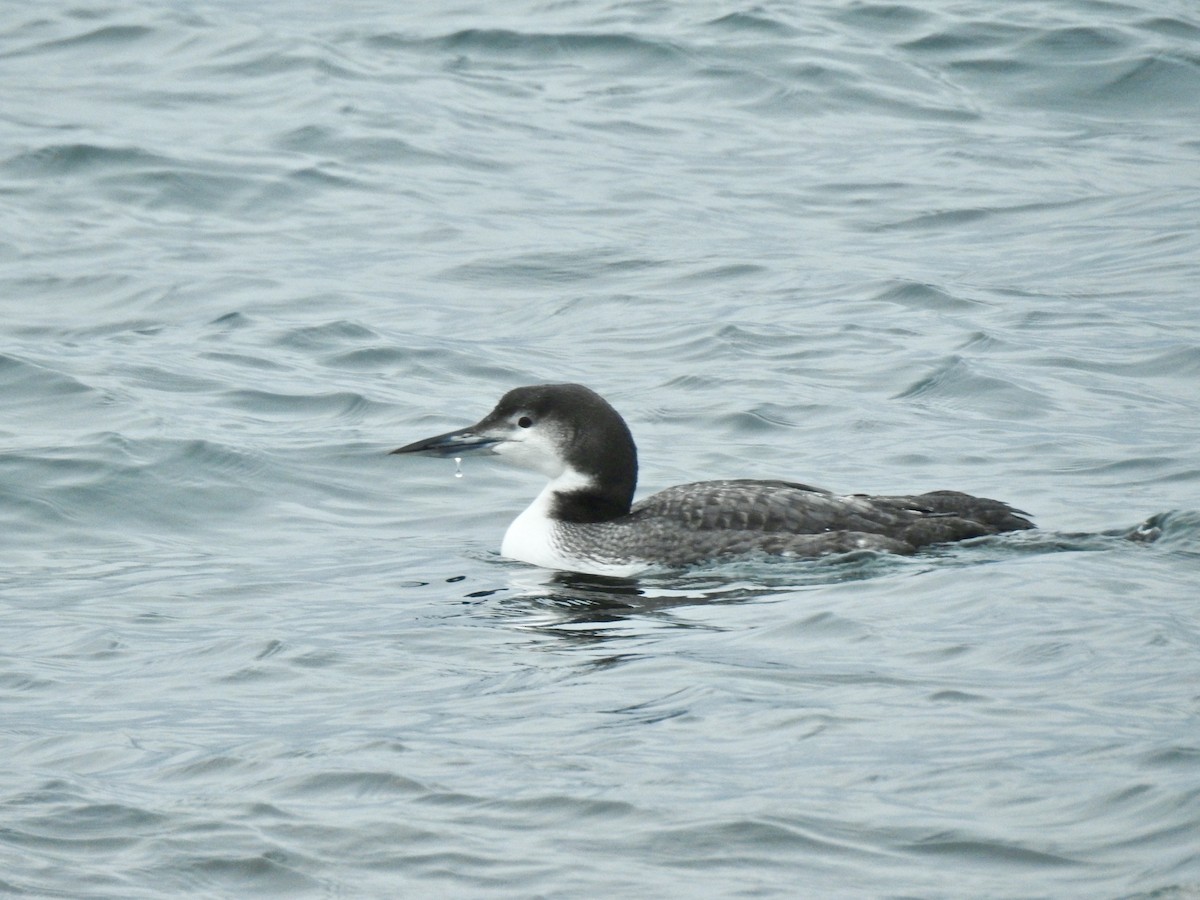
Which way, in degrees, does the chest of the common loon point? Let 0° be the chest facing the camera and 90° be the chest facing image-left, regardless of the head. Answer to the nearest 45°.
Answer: approximately 90°
